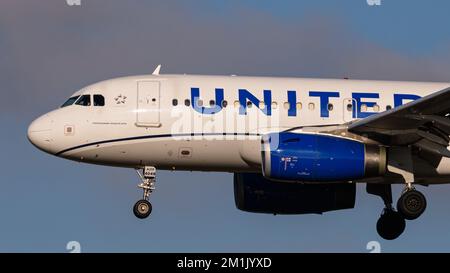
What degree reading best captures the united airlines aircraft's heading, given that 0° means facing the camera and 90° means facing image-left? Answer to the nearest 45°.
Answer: approximately 90°
